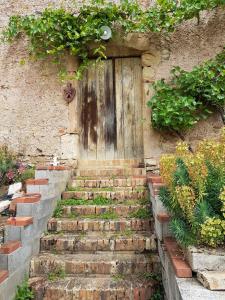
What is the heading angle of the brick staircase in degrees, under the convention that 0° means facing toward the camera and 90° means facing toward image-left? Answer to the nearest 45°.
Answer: approximately 0°

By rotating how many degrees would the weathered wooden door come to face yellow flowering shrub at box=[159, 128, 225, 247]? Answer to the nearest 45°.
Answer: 0° — it already faces it

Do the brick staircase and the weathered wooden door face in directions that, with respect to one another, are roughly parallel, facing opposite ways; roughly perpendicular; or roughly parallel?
roughly parallel

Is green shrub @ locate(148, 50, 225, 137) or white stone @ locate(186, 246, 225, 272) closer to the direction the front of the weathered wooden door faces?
the white stone

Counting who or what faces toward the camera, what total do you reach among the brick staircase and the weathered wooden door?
2

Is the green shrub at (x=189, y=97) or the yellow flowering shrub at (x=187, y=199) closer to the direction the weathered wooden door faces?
the yellow flowering shrub

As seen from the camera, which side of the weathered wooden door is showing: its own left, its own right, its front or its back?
front
